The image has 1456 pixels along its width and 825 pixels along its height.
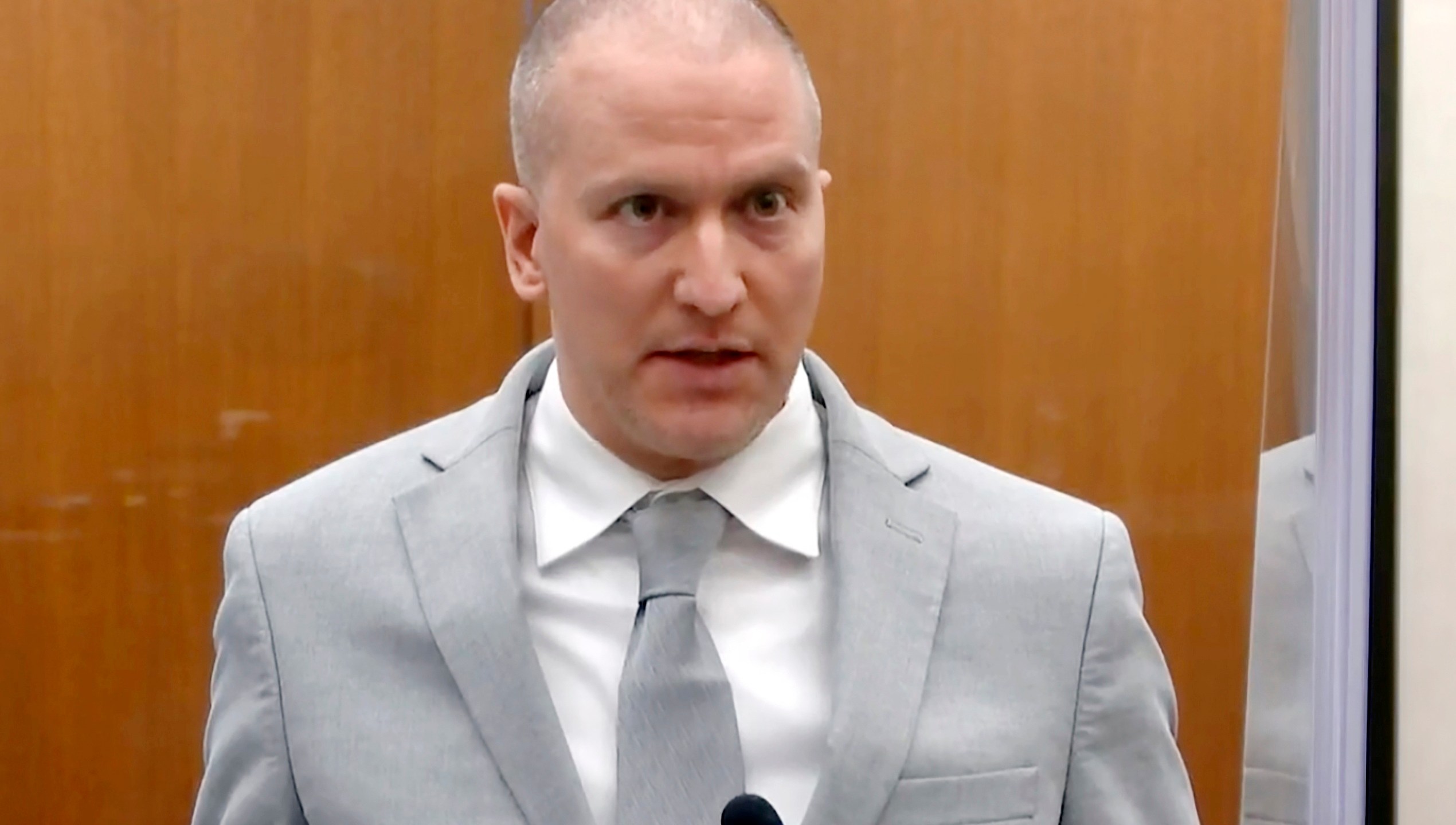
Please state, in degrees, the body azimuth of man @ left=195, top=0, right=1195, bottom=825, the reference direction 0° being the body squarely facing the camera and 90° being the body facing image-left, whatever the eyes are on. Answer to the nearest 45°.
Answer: approximately 0°
